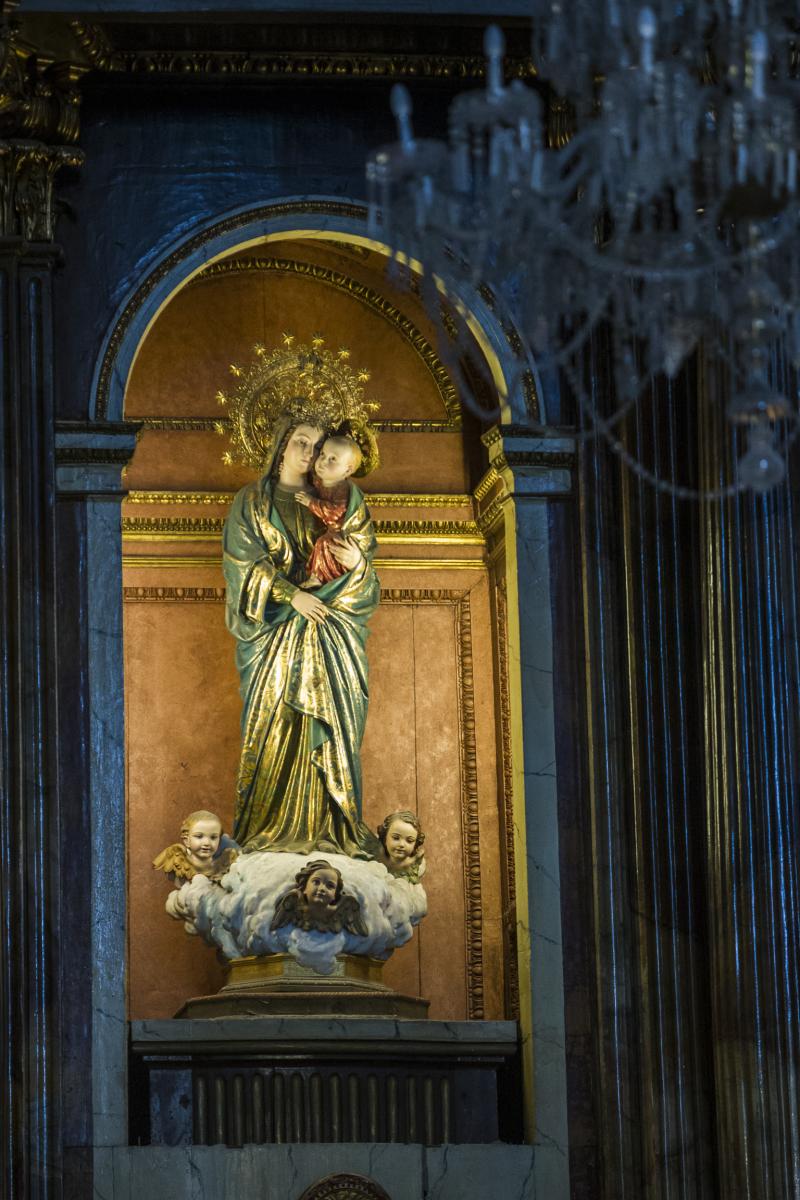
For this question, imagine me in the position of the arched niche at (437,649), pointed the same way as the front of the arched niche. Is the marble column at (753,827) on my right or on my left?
on my left

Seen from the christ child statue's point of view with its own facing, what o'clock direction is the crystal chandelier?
The crystal chandelier is roughly at 10 o'clock from the christ child statue.

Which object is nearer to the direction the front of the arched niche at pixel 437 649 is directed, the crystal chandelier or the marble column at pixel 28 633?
the crystal chandelier

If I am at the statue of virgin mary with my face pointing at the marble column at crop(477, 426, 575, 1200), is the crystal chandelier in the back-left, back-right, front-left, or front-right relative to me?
front-right

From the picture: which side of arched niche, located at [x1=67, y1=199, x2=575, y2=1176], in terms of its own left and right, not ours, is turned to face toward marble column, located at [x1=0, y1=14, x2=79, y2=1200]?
right

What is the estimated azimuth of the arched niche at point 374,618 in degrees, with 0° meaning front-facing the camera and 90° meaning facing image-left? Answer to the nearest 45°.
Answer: approximately 0°

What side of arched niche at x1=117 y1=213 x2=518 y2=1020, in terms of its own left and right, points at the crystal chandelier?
front
